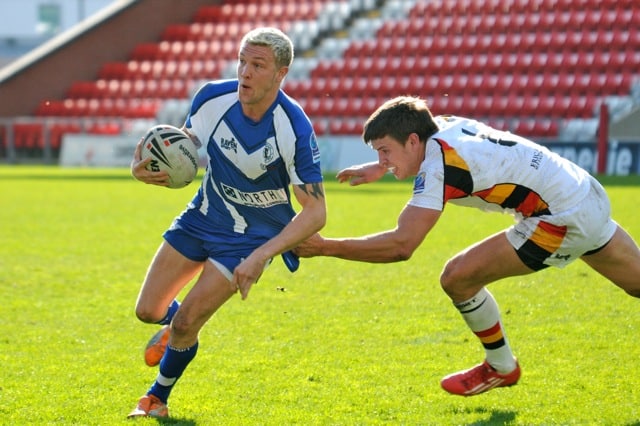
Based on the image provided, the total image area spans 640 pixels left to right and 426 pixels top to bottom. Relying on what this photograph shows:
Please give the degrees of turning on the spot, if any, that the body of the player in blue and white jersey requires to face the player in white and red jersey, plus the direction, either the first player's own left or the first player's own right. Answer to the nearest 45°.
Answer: approximately 135° to the first player's own left

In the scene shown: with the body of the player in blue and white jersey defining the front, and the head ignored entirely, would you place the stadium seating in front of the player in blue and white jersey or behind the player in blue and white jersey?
behind

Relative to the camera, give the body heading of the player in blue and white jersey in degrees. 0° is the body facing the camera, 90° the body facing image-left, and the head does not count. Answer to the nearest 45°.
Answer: approximately 45°
